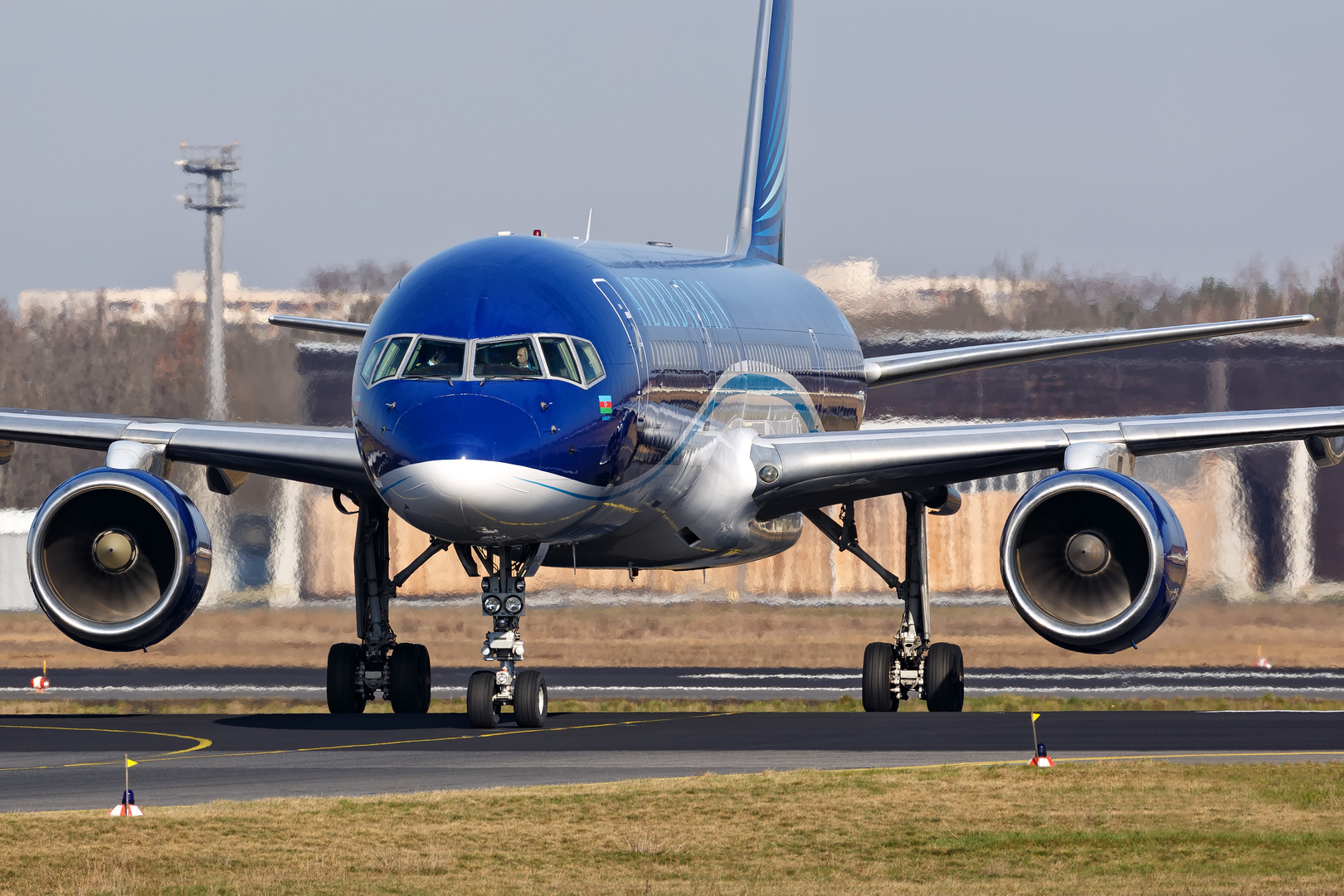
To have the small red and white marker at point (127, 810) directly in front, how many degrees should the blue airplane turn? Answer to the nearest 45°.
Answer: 0° — it already faces it

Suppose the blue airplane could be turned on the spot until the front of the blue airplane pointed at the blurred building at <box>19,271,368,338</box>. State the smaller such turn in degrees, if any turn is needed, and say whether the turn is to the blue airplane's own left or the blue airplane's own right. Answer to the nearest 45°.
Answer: approximately 135° to the blue airplane's own right

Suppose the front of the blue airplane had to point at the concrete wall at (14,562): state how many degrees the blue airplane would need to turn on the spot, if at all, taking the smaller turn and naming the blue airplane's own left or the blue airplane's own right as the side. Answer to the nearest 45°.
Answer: approximately 135° to the blue airplane's own right

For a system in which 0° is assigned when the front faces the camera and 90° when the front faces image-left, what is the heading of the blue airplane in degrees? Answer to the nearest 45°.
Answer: approximately 0°

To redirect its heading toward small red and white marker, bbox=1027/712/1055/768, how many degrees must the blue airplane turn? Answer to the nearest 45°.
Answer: approximately 45° to its left

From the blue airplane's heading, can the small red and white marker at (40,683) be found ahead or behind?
behind
